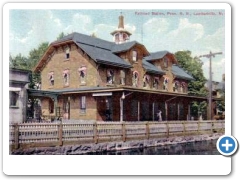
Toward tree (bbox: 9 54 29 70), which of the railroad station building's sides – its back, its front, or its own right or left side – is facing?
right

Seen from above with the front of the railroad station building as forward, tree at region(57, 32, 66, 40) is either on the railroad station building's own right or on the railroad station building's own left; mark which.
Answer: on the railroad station building's own right
